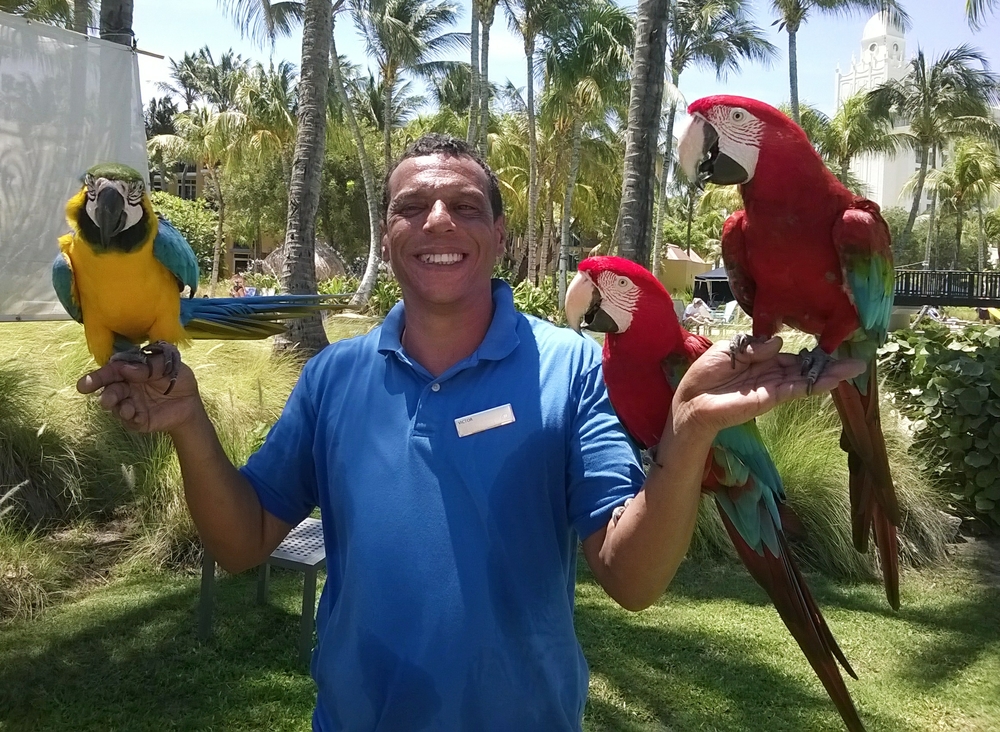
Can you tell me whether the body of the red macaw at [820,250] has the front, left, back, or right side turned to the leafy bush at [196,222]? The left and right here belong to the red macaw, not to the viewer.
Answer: right

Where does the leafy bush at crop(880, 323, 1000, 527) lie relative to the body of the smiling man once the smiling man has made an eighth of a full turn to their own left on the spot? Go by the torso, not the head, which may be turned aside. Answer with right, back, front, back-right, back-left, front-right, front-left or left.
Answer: left

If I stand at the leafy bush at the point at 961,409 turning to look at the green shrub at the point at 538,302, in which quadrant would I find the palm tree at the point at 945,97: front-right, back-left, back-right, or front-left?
front-right

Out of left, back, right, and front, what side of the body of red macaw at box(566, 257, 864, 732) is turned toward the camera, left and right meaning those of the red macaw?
left

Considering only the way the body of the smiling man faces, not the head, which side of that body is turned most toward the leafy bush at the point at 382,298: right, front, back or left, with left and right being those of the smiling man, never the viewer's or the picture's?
back

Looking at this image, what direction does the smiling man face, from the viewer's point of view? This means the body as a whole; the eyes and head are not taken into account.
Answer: toward the camera

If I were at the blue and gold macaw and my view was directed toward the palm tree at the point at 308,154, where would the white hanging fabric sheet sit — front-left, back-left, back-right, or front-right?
front-left

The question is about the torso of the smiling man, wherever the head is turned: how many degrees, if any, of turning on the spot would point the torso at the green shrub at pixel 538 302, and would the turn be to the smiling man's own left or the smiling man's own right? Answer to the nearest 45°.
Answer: approximately 180°

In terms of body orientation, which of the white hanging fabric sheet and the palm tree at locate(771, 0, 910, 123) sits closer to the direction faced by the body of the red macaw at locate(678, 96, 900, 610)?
the white hanging fabric sheet

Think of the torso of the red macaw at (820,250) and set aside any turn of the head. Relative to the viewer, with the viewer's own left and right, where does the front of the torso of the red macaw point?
facing the viewer and to the left of the viewer

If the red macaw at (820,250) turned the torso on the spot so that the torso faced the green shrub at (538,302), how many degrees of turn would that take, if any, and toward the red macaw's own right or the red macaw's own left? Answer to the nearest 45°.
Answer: approximately 135° to the red macaw's own right

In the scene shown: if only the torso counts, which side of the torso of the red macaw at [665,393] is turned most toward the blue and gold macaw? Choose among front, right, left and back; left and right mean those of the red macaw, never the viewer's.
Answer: front

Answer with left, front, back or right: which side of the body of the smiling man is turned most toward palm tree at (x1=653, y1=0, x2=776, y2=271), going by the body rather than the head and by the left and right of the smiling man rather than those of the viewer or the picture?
back

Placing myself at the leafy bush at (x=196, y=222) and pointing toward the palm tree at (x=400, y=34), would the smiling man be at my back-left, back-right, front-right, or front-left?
front-right
